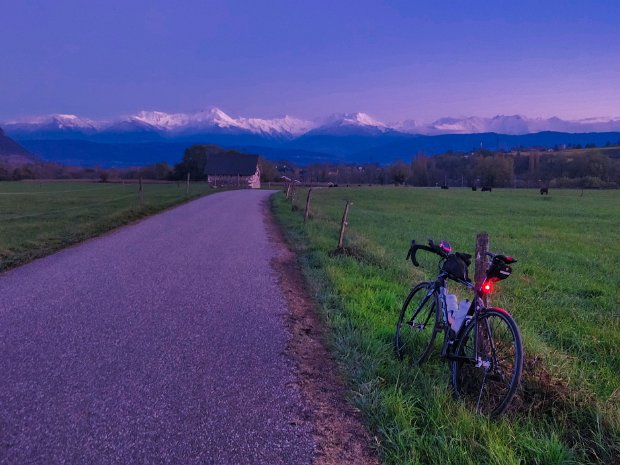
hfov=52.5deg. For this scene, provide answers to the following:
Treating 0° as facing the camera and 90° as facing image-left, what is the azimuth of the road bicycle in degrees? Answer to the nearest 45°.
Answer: approximately 135°

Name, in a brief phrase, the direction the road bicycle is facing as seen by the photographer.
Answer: facing away from the viewer and to the left of the viewer
